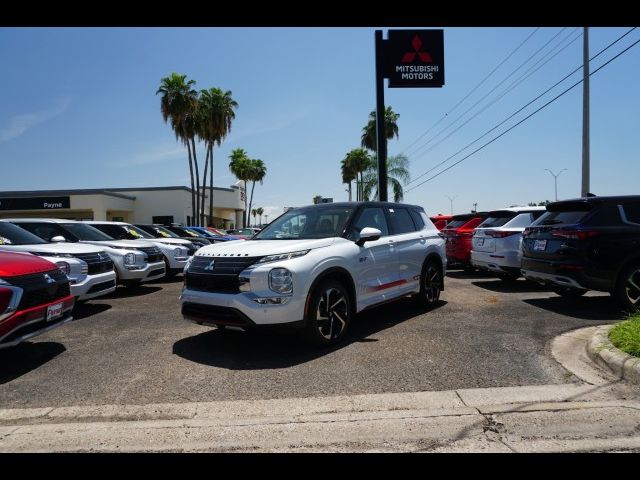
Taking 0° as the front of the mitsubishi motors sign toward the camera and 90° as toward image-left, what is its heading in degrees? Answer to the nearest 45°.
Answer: approximately 0°

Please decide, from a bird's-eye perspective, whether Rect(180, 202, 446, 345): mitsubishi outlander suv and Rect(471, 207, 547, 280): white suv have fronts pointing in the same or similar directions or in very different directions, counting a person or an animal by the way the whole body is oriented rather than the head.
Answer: very different directions

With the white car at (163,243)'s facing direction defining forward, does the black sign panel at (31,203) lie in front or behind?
behind

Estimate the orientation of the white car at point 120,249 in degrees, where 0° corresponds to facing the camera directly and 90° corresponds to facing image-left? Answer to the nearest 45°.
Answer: approximately 315°

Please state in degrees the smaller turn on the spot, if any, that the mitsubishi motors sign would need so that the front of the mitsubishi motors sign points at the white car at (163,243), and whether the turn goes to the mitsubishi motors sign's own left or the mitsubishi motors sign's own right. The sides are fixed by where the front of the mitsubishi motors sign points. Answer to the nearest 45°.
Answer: approximately 45° to the mitsubishi motors sign's own right

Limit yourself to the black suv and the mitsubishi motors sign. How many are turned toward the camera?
1

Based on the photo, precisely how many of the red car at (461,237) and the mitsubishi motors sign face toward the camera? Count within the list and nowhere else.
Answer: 1

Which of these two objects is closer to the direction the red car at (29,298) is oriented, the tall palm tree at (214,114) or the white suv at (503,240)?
the white suv

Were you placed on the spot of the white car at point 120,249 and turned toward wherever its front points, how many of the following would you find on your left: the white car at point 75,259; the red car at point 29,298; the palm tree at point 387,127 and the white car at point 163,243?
2

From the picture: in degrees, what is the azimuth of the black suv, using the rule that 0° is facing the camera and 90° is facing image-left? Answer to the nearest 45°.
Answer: approximately 225°

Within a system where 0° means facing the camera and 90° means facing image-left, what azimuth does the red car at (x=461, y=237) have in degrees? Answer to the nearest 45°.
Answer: approximately 225°

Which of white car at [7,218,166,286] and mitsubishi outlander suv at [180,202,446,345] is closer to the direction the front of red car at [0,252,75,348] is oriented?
the mitsubishi outlander suv

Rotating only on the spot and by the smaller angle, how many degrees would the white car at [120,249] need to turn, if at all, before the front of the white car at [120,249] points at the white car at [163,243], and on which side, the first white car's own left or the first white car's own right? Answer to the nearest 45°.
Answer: approximately 90° to the first white car's own left
